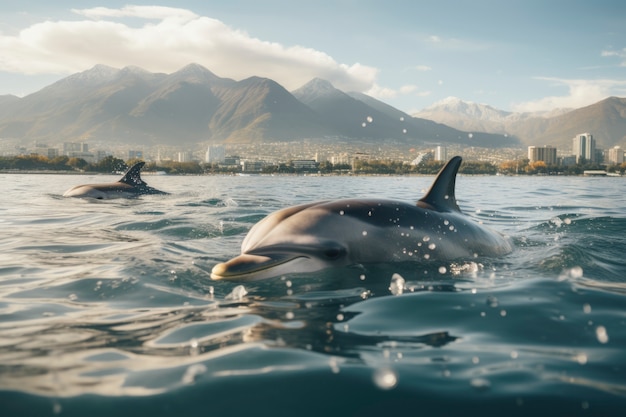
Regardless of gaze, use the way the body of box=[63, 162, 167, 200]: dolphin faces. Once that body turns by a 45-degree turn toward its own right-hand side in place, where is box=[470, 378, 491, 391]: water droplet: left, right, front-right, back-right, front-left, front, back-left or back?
back-left

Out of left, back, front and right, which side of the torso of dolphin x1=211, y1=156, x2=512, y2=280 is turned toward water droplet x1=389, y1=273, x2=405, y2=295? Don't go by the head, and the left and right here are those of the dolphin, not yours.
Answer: left

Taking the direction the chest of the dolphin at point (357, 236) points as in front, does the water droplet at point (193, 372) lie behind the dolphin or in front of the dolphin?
in front

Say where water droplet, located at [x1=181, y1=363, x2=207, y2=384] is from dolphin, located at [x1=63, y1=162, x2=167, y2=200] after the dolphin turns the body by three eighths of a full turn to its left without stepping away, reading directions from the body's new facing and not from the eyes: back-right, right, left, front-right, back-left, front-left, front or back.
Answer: front-right

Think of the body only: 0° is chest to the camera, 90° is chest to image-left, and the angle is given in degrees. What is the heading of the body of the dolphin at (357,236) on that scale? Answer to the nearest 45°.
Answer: approximately 45°

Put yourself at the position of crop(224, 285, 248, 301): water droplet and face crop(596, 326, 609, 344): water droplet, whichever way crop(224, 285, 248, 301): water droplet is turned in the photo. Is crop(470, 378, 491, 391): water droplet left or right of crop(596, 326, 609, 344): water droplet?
right

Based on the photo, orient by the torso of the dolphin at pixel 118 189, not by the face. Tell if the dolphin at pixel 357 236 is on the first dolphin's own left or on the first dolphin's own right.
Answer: on the first dolphin's own left

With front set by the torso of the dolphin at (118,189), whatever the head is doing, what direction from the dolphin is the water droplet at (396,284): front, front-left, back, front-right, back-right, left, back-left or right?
left

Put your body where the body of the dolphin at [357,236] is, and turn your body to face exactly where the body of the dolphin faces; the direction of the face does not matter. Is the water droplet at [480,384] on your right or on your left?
on your left

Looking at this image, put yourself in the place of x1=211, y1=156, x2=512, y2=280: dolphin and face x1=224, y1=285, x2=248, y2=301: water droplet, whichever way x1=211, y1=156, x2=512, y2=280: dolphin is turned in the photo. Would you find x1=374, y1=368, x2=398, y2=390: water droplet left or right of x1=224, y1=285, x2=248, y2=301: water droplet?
left

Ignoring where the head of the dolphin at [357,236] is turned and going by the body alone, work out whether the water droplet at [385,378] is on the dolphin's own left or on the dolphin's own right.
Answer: on the dolphin's own left

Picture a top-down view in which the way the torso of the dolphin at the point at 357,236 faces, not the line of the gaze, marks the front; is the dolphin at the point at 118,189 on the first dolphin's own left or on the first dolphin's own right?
on the first dolphin's own right

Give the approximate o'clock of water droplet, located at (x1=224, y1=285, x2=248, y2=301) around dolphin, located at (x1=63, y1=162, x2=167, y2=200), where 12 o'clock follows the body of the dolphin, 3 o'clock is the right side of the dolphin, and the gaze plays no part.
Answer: The water droplet is roughly at 9 o'clock from the dolphin.

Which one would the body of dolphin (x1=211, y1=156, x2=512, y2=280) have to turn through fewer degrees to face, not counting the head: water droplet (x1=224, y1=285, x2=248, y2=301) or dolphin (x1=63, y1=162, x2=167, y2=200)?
the water droplet

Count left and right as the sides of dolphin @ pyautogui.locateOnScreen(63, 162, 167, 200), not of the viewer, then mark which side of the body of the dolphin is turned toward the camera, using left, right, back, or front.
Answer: left

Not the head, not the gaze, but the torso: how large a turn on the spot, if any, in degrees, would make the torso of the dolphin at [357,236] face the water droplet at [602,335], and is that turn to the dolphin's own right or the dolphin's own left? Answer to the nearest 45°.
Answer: approximately 90° to the dolphin's own left
